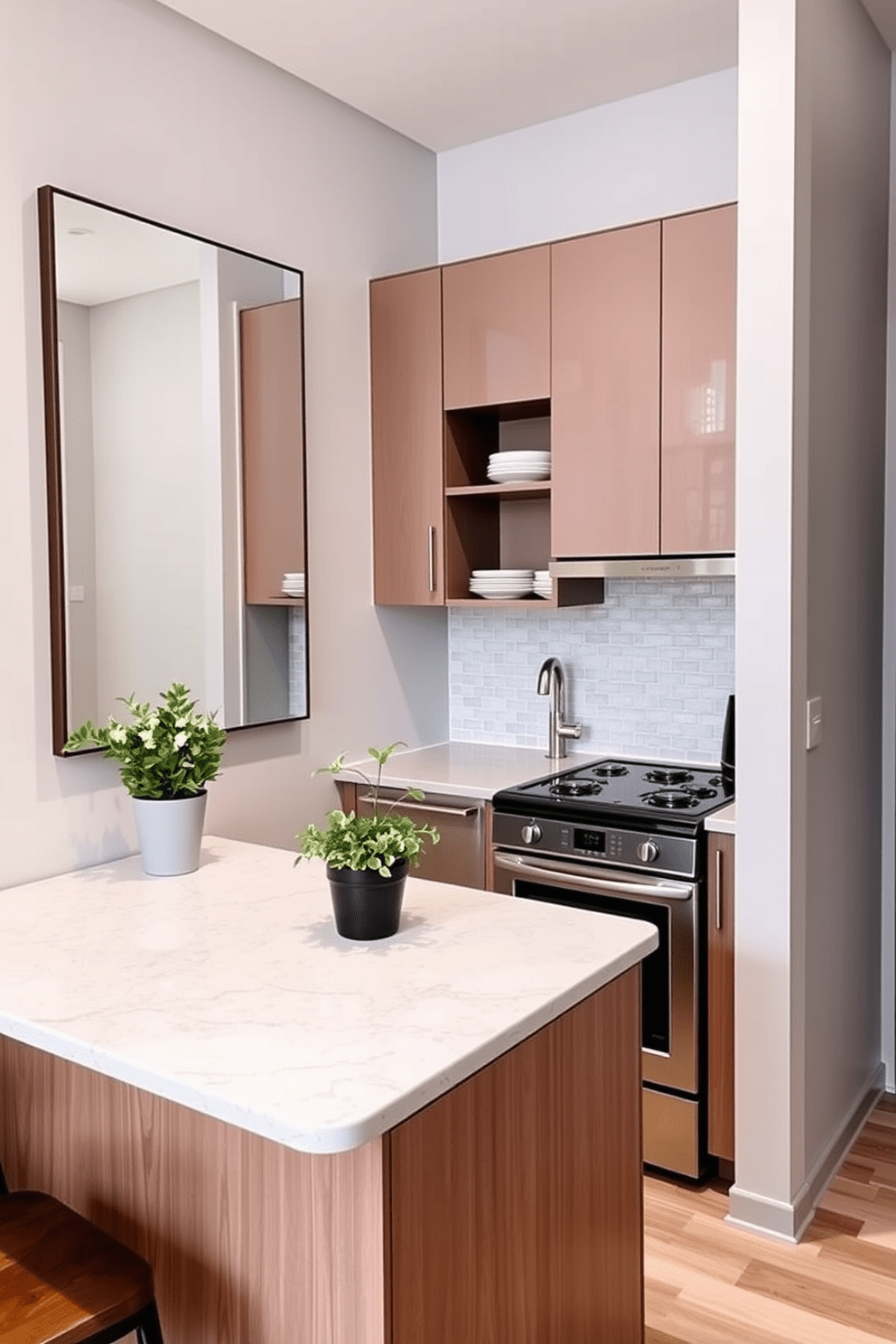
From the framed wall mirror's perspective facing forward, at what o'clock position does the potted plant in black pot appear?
The potted plant in black pot is roughly at 1 o'clock from the framed wall mirror.

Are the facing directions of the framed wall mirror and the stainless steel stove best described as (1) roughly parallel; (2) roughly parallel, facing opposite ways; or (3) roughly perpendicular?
roughly perpendicular

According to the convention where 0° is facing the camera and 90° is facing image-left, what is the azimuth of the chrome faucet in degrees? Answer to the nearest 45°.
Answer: approximately 45°

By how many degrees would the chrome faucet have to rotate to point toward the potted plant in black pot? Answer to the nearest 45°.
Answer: approximately 45° to its left

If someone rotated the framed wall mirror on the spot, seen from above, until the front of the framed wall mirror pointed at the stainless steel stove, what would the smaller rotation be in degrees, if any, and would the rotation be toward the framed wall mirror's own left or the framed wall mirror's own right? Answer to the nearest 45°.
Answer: approximately 45° to the framed wall mirror's own left

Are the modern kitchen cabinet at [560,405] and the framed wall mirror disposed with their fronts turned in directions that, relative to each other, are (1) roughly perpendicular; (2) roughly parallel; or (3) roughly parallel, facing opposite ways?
roughly perpendicular
